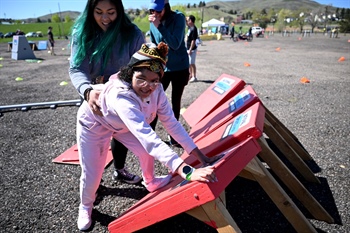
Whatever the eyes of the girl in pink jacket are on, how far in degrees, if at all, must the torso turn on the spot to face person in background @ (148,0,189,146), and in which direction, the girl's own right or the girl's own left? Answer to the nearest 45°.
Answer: approximately 135° to the girl's own left

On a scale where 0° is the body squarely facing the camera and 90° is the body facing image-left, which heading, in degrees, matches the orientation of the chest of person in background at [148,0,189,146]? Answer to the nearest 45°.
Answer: approximately 45°

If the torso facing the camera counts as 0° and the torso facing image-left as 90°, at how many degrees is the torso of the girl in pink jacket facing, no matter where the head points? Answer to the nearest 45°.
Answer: approximately 315°

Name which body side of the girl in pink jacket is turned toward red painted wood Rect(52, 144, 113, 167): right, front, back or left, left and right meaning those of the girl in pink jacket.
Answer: back

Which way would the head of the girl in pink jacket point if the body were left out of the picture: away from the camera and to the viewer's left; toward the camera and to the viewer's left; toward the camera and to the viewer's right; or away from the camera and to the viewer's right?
toward the camera and to the viewer's right

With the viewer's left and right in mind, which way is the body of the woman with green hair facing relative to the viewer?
facing the viewer and to the right of the viewer

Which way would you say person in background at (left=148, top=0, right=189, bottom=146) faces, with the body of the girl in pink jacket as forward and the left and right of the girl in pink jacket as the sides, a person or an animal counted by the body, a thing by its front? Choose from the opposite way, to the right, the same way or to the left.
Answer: to the right

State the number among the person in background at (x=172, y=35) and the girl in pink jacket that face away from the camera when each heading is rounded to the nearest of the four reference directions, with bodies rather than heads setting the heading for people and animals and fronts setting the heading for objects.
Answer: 0

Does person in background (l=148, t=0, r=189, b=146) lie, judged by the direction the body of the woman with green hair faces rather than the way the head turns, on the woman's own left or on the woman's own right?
on the woman's own left

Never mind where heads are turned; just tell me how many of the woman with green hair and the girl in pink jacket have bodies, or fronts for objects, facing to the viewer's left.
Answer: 0

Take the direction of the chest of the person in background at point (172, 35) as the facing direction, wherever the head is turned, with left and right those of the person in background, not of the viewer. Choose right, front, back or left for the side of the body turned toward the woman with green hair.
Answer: front

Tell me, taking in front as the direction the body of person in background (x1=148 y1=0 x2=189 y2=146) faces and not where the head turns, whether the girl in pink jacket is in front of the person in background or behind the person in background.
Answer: in front

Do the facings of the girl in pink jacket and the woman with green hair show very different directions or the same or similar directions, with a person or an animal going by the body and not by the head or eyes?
same or similar directions
